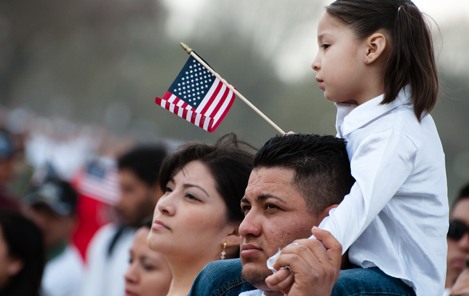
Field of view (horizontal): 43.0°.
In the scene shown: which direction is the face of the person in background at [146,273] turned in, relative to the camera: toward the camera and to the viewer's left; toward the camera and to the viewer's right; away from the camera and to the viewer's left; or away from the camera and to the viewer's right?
toward the camera and to the viewer's left

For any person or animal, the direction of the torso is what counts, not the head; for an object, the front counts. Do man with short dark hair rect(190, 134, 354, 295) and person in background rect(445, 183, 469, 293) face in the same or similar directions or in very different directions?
same or similar directions

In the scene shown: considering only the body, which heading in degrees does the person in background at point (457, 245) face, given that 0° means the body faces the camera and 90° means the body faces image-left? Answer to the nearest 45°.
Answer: approximately 45°

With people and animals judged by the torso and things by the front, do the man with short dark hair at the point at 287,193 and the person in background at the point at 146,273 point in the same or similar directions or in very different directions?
same or similar directions

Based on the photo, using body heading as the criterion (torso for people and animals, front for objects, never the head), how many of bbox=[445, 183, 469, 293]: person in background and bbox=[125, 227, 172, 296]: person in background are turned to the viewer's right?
0

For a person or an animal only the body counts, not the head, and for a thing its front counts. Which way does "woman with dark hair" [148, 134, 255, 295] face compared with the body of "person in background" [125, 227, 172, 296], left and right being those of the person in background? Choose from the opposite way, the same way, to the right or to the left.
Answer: the same way

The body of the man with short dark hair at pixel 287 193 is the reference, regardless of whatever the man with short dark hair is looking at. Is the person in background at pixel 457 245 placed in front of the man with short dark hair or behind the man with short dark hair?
behind

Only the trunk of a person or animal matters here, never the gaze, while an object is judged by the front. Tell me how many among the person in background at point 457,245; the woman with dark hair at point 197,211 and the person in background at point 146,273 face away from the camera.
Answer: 0

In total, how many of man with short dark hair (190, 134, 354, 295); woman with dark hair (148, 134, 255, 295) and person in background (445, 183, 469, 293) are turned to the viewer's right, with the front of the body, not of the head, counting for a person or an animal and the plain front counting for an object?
0

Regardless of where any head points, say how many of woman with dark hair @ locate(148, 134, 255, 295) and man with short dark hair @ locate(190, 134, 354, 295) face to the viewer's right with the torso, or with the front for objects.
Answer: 0

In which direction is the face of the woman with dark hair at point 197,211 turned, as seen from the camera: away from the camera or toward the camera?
toward the camera

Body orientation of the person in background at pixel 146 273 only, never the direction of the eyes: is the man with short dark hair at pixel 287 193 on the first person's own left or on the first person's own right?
on the first person's own left
